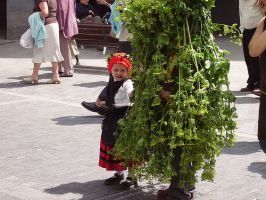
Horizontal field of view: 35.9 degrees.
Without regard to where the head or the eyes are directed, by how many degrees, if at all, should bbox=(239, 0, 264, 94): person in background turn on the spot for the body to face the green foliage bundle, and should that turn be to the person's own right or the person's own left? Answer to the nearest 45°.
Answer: approximately 90° to the person's own left

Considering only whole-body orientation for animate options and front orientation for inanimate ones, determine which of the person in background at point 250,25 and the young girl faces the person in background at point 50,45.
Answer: the person in background at point 250,25

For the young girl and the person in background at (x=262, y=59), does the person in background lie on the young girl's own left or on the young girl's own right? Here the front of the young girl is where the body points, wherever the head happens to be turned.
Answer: on the young girl's own left

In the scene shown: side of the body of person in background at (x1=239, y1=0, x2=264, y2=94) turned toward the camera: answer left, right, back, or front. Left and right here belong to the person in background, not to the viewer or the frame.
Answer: left

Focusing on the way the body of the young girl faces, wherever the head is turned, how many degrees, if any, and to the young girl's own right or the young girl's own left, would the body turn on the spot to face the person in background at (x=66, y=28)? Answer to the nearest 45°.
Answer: approximately 135° to the young girl's own right

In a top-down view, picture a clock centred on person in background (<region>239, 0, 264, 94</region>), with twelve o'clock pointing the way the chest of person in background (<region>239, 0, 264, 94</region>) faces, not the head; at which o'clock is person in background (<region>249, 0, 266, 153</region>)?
person in background (<region>249, 0, 266, 153</region>) is roughly at 9 o'clock from person in background (<region>239, 0, 264, 94</region>).

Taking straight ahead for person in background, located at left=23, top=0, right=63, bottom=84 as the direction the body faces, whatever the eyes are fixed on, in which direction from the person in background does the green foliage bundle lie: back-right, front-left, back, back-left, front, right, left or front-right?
left

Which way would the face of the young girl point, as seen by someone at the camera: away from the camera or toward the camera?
toward the camera

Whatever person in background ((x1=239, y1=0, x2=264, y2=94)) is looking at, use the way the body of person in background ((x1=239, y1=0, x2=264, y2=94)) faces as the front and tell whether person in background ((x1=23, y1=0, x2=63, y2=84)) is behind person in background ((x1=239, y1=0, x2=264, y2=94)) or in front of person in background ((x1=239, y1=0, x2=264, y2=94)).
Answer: in front
